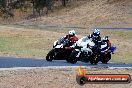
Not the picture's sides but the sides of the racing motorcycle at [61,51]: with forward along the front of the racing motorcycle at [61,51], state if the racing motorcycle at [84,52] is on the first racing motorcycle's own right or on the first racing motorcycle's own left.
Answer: on the first racing motorcycle's own left

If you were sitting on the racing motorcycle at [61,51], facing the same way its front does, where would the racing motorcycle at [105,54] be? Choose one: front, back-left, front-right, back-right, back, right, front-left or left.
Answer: back-left

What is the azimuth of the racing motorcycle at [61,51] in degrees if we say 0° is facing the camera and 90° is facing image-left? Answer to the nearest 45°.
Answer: approximately 45°
